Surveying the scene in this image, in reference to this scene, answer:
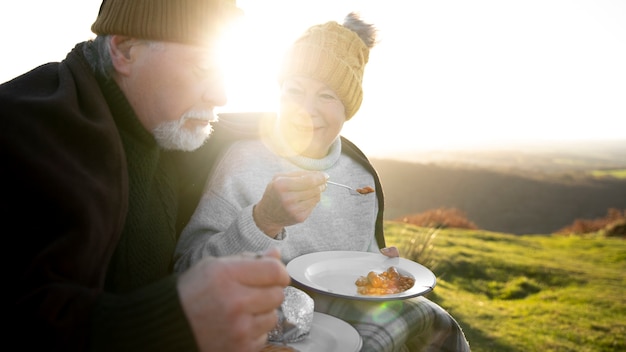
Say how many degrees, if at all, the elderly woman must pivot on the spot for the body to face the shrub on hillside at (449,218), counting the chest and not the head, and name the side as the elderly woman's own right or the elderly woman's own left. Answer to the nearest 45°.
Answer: approximately 135° to the elderly woman's own left

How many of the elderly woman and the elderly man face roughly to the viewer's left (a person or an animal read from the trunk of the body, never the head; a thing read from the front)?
0

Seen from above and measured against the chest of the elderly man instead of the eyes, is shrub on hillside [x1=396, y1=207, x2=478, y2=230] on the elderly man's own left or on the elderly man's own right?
on the elderly man's own left

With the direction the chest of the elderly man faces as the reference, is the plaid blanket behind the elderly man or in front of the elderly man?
in front

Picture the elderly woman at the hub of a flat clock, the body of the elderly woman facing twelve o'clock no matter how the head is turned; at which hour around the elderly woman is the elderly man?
The elderly man is roughly at 2 o'clock from the elderly woman.

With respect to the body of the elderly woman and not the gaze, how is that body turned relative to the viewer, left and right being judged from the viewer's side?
facing the viewer and to the right of the viewer

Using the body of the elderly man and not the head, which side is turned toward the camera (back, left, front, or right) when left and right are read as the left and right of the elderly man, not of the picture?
right

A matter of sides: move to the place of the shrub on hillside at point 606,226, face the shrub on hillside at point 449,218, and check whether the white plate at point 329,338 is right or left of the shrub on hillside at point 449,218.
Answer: left

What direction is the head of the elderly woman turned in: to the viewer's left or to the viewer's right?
to the viewer's left
